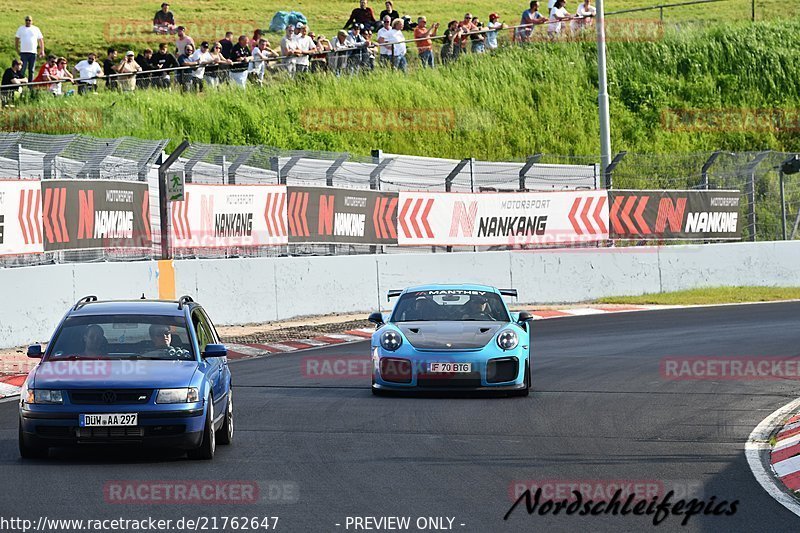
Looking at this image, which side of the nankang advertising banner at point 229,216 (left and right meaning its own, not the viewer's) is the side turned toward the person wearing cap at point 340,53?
back

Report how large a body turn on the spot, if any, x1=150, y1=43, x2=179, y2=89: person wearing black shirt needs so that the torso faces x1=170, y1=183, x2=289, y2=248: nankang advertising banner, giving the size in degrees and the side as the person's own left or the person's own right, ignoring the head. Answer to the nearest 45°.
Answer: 0° — they already face it

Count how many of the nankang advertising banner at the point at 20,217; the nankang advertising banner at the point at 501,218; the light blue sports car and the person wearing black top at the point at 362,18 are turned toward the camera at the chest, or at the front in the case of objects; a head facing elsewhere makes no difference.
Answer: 4

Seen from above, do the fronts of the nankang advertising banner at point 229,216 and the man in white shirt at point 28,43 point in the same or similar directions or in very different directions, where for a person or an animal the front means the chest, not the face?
same or similar directions

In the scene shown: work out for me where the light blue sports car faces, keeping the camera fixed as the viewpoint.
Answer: facing the viewer

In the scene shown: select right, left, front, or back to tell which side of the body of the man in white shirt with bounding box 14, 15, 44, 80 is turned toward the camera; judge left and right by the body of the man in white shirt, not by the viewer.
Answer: front

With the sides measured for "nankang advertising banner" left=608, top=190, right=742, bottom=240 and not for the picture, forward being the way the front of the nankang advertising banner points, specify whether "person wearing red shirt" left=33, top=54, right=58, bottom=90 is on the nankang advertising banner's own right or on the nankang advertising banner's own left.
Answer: on the nankang advertising banner's own right

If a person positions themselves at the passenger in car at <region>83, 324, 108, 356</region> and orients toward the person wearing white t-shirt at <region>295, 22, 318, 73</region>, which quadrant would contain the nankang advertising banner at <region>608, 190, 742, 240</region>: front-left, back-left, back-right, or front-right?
front-right

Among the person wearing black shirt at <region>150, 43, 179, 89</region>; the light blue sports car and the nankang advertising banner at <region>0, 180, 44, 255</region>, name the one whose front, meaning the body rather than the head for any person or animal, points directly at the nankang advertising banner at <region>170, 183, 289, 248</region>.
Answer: the person wearing black shirt

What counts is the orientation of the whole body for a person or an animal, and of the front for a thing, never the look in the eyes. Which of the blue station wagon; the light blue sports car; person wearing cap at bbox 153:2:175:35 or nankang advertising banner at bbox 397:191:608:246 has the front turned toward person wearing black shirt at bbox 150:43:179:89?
person wearing cap at bbox 153:2:175:35

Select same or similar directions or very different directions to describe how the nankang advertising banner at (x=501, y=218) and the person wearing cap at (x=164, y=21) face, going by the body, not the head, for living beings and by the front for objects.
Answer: same or similar directions

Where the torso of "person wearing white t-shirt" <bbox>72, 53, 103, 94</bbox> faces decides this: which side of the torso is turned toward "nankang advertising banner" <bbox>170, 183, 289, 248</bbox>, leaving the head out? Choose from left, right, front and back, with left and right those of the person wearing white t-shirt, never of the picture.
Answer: front

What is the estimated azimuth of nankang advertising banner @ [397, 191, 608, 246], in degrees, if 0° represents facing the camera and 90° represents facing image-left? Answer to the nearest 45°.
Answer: approximately 0°

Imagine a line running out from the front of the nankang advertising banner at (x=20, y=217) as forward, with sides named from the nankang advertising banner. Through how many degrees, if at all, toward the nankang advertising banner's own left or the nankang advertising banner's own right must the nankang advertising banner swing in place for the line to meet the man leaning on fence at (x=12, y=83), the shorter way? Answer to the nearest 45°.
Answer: approximately 180°

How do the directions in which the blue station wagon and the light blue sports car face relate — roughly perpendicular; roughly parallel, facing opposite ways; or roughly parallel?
roughly parallel
